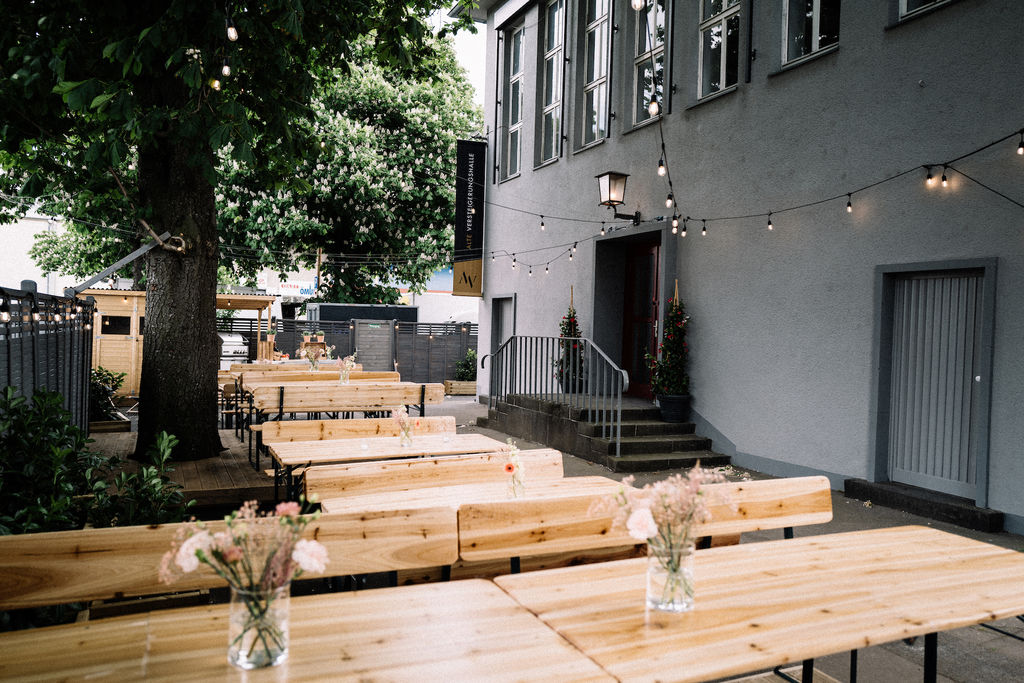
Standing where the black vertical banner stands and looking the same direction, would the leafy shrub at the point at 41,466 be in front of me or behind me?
in front

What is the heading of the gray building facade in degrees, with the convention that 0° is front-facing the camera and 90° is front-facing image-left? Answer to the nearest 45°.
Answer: approximately 45°

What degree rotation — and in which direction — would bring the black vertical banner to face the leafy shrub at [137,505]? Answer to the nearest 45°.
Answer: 0° — it already faces it

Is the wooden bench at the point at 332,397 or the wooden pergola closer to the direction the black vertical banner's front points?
the wooden bench

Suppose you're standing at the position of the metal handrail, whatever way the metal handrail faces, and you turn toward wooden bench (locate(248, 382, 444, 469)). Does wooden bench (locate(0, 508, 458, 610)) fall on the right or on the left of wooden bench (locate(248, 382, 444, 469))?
left

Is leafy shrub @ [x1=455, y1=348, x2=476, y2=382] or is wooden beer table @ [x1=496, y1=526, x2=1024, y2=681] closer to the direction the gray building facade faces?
the wooden beer table
